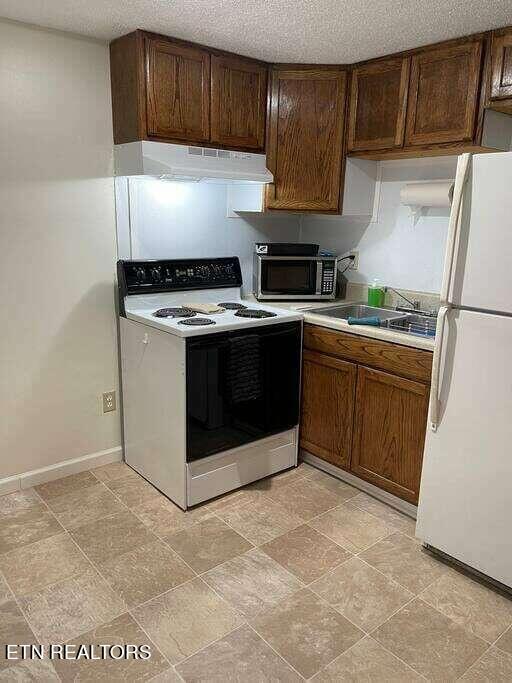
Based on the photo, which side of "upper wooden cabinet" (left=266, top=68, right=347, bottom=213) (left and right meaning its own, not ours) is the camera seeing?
front

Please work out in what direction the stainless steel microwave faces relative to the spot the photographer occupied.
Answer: facing the viewer

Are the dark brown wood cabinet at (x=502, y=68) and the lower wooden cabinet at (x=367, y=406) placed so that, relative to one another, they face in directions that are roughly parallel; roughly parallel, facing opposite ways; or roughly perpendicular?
roughly parallel

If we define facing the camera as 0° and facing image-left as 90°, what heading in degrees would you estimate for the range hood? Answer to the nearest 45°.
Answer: approximately 315°

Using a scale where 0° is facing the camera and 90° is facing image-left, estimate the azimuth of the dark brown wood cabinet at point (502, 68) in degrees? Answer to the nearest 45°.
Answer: approximately 45°

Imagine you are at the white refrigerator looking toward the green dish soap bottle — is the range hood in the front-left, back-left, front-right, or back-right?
front-left

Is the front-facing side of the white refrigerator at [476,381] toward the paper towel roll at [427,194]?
no

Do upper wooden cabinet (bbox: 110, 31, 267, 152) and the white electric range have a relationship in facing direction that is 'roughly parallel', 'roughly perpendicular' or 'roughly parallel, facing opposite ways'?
roughly parallel

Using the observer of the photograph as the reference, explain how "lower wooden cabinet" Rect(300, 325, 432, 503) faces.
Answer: facing the viewer and to the left of the viewer

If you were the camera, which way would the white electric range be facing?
facing the viewer and to the right of the viewer

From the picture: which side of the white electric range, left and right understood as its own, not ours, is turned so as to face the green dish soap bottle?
left

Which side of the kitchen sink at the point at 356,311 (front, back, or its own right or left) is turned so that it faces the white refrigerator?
left

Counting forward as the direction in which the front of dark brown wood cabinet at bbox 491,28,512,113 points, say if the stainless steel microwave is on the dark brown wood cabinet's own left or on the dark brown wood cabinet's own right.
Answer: on the dark brown wood cabinet's own right

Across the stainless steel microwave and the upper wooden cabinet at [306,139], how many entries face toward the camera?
2
